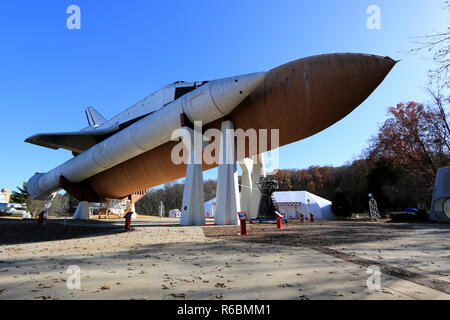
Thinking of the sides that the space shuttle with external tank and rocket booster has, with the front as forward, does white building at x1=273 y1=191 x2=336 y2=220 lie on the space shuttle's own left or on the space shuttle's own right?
on the space shuttle's own left

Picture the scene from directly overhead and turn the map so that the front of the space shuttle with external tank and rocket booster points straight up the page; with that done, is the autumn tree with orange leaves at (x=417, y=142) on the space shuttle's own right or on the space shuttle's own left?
on the space shuttle's own left

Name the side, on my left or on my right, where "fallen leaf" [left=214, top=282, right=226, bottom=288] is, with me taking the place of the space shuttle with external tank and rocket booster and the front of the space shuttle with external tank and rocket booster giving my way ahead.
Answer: on my right
